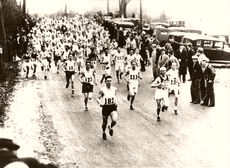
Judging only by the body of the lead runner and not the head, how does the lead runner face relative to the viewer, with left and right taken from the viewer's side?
facing the viewer

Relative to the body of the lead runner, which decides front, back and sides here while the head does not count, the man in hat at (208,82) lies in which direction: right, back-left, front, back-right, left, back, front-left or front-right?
back-left

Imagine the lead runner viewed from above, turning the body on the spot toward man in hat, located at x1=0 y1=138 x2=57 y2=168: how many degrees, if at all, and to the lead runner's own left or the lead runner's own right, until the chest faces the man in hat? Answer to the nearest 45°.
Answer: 0° — they already face them

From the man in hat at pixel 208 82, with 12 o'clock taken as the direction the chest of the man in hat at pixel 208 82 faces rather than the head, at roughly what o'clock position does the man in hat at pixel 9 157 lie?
the man in hat at pixel 9 157 is roughly at 11 o'clock from the man in hat at pixel 208 82.

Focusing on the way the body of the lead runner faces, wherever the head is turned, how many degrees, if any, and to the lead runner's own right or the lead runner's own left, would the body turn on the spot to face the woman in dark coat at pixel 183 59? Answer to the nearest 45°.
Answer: approximately 180°

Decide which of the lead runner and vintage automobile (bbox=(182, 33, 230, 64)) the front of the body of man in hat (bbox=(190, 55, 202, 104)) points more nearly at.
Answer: the lead runner

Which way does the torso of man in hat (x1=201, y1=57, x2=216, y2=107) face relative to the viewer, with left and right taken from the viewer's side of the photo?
facing the viewer and to the left of the viewer
